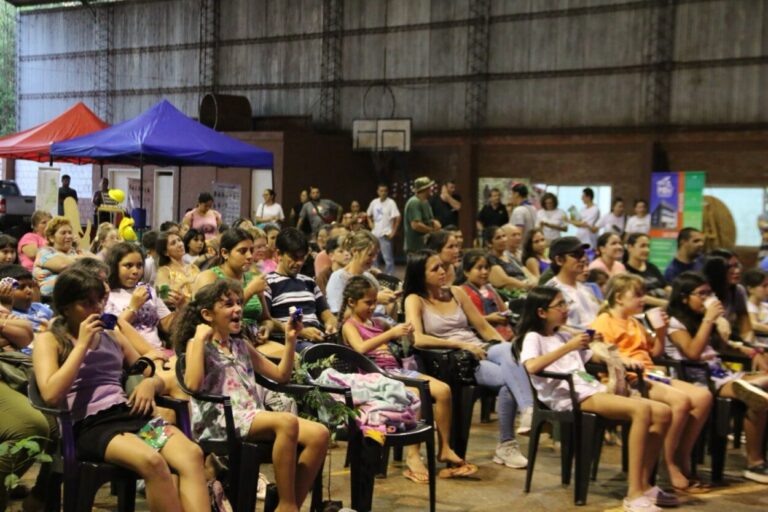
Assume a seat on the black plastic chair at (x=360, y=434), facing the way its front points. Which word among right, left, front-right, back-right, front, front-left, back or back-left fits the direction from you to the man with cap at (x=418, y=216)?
back-left

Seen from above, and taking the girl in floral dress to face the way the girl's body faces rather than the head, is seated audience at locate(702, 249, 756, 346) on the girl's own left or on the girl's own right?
on the girl's own left

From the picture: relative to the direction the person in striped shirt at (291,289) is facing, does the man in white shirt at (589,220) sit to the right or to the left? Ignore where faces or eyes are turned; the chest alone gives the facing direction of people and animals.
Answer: on their left

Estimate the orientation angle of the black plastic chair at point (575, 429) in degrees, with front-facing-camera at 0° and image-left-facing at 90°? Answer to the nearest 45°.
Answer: approximately 315°

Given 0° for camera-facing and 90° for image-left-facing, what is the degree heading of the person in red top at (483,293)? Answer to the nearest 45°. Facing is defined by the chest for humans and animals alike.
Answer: approximately 315°

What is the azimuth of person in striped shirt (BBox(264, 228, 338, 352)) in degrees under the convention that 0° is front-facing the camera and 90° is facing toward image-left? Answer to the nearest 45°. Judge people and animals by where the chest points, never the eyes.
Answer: approximately 315°

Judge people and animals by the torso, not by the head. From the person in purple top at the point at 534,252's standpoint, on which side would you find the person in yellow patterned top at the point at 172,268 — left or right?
on their right

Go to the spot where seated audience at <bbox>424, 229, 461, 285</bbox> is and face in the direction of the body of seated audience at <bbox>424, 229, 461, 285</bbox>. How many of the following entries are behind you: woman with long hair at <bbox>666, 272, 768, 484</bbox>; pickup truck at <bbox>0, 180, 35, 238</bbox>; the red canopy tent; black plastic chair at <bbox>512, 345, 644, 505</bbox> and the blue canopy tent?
3

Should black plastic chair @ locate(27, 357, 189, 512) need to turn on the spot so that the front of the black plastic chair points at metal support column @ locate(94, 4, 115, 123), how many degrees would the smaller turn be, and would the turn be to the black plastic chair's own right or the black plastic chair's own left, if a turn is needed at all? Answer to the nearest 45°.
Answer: approximately 135° to the black plastic chair's own left

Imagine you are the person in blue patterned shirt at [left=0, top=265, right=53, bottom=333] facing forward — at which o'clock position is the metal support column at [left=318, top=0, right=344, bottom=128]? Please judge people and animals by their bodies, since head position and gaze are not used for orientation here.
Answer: The metal support column is roughly at 8 o'clock from the person in blue patterned shirt.

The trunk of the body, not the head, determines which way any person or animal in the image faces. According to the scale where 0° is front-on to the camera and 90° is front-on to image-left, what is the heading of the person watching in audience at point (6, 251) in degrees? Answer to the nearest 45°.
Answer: approximately 315°

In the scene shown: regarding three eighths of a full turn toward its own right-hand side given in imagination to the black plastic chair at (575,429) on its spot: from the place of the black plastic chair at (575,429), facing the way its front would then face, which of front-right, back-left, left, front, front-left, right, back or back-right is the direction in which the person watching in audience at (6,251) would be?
front
